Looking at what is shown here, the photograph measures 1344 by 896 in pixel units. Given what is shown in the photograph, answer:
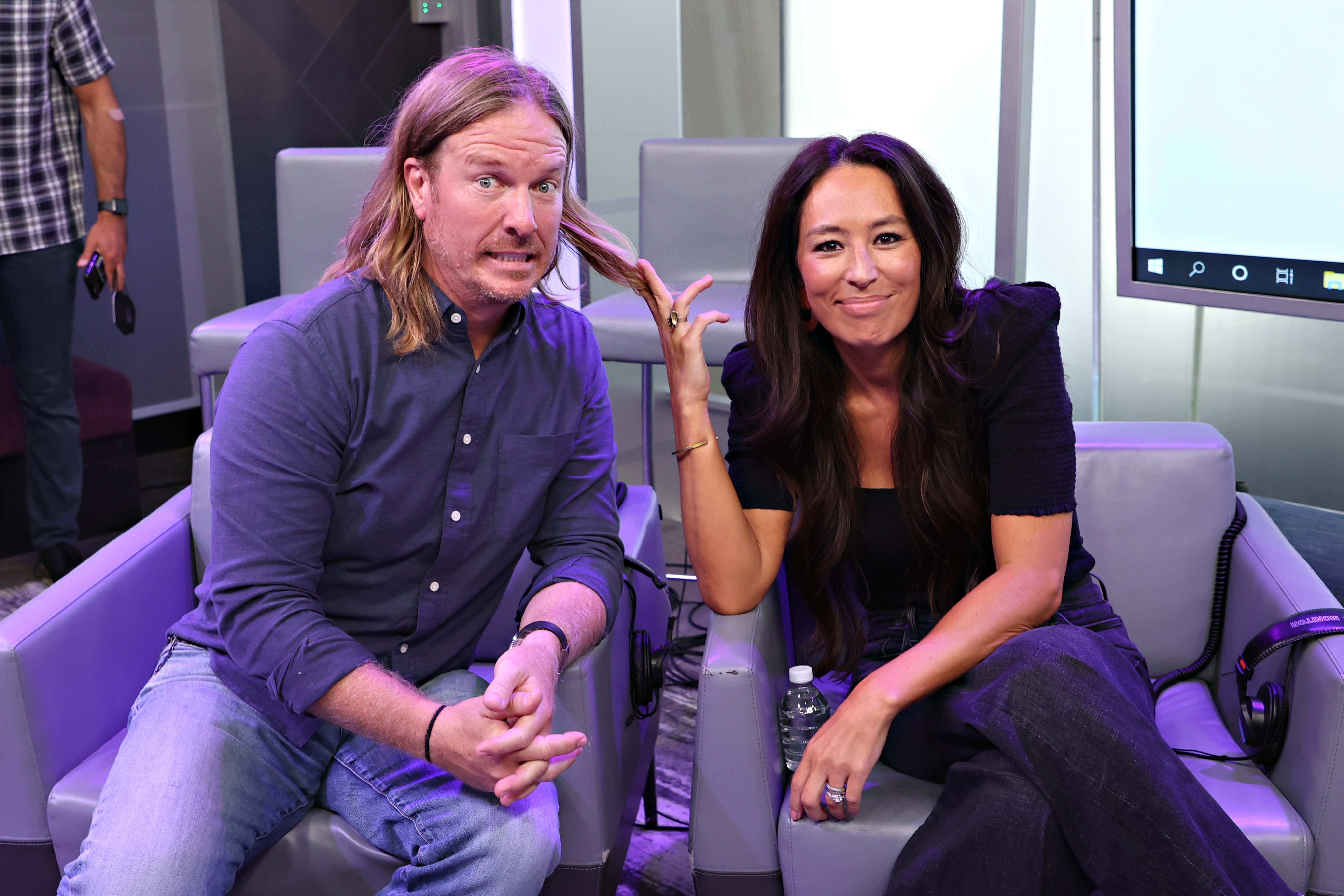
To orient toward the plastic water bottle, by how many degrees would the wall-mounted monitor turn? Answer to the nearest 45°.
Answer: approximately 45° to its left

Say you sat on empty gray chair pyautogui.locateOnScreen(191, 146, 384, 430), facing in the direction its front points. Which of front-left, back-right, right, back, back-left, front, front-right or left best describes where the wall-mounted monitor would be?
left

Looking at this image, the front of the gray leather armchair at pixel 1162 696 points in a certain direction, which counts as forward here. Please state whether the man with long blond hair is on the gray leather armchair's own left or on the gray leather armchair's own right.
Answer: on the gray leather armchair's own right

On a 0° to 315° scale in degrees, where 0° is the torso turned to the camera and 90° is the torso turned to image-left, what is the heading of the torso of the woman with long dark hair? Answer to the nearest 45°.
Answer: approximately 0°

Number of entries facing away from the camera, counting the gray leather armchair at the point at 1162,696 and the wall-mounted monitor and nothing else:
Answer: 0

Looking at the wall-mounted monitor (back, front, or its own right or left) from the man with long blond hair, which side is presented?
front

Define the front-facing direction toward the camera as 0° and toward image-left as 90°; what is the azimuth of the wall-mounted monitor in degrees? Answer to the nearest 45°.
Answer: approximately 45°

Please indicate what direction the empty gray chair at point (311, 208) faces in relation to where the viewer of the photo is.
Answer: facing the viewer and to the left of the viewer

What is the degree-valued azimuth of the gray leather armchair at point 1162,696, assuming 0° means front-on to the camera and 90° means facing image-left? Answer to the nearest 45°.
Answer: approximately 0°

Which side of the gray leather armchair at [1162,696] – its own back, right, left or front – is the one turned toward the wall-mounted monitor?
back

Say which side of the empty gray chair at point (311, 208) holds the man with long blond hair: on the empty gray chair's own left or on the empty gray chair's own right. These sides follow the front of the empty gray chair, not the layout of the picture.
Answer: on the empty gray chair's own left
